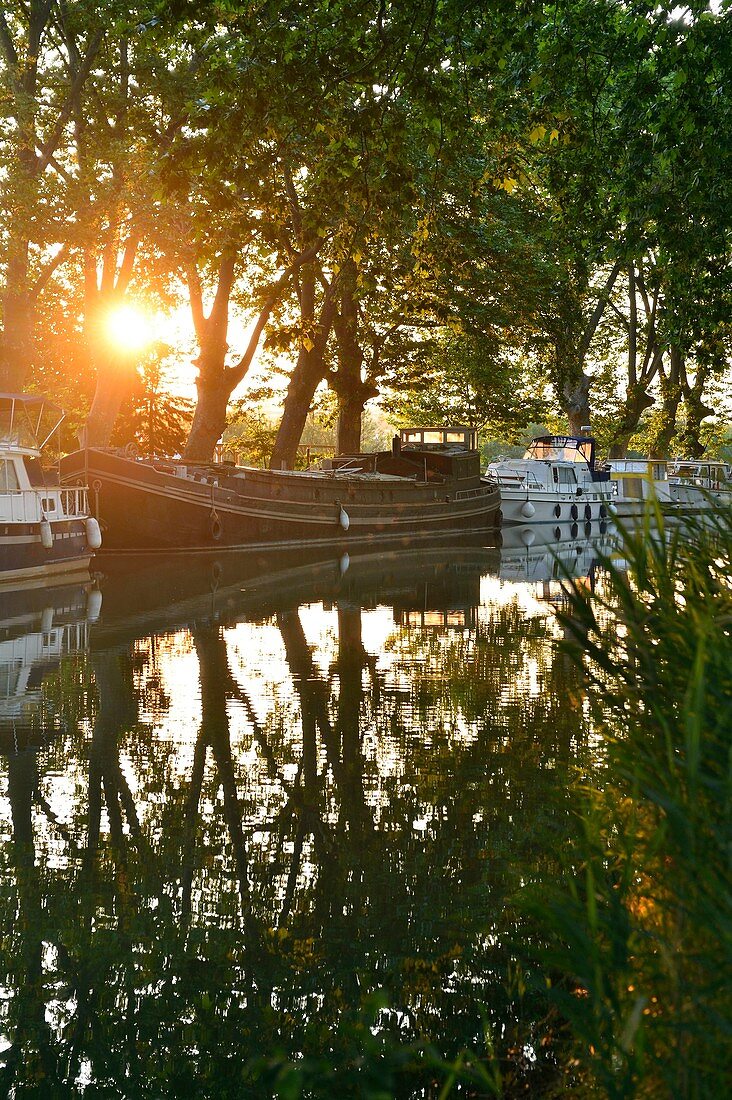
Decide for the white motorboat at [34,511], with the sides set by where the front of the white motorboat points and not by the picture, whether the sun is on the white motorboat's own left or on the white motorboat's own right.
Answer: on the white motorboat's own right

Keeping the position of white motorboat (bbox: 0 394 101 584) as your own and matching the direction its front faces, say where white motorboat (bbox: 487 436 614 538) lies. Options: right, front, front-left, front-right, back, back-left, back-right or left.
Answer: back-right

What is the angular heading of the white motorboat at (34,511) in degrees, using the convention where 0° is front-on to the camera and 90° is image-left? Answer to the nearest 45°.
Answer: approximately 90°
